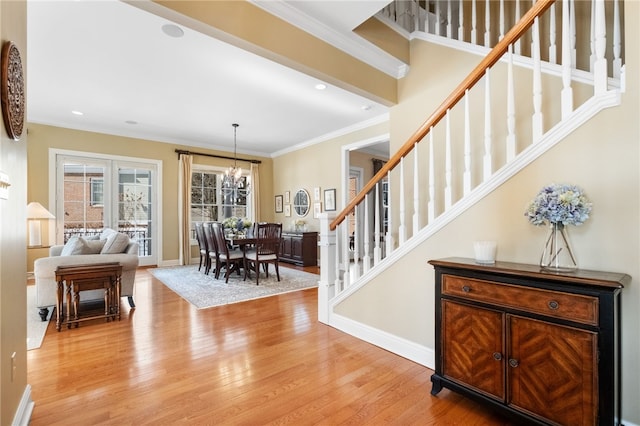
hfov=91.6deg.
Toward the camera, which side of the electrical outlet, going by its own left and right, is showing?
right

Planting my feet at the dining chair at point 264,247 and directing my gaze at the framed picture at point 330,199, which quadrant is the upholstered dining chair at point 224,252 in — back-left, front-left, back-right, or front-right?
back-left

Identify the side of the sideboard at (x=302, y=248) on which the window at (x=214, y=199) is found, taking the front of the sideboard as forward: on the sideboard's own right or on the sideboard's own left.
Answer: on the sideboard's own right

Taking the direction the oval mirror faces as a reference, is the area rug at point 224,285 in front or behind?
in front

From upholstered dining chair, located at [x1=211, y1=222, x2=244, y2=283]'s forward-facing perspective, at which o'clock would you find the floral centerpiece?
The floral centerpiece is roughly at 11 o'clock from the upholstered dining chair.

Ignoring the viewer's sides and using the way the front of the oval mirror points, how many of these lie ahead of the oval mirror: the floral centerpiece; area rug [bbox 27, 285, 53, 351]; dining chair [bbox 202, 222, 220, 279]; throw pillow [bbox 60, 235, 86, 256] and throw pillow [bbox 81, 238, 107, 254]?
5

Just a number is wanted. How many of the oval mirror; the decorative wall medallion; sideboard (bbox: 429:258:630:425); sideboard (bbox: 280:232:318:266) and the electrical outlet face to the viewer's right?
2

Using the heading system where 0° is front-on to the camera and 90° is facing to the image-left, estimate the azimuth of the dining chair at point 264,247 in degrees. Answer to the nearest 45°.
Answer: approximately 135°

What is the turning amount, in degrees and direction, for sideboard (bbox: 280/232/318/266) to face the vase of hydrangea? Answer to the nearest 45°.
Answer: approximately 45° to its left

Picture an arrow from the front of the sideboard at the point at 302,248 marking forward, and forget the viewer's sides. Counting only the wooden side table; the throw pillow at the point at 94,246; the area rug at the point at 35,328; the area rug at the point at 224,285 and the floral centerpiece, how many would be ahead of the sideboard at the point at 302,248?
5

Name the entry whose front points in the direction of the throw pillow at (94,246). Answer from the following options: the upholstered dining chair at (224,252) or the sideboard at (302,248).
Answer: the sideboard

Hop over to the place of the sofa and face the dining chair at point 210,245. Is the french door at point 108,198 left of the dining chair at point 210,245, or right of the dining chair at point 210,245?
left

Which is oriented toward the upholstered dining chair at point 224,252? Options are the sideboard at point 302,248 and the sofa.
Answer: the sideboard

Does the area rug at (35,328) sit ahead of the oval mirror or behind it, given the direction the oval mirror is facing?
ahead
